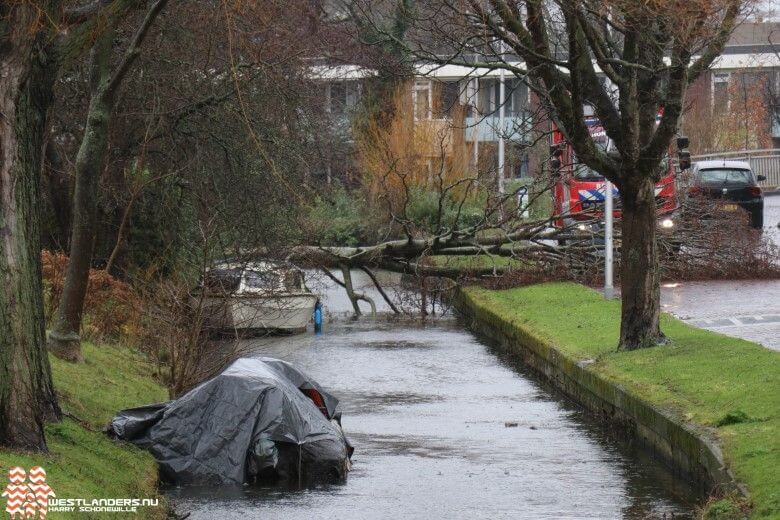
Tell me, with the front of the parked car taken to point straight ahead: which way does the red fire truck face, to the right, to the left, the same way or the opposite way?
the opposite way

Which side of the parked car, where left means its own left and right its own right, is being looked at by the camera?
back

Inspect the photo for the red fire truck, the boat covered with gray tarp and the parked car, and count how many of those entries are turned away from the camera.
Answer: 1

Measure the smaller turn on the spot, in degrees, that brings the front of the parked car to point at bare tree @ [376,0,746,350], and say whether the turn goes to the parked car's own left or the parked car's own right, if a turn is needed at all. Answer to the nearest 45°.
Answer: approximately 180°

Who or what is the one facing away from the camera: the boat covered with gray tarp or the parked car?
the parked car

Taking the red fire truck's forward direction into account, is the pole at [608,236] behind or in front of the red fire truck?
in front

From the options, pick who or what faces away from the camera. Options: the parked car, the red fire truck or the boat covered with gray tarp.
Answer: the parked car

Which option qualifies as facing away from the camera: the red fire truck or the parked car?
the parked car

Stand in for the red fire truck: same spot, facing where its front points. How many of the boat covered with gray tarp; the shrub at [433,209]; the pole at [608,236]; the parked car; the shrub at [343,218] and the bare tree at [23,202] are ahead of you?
3

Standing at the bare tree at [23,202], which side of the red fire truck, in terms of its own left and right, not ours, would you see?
front

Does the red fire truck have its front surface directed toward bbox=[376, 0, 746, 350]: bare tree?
yes

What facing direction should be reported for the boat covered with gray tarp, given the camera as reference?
facing to the left of the viewer
